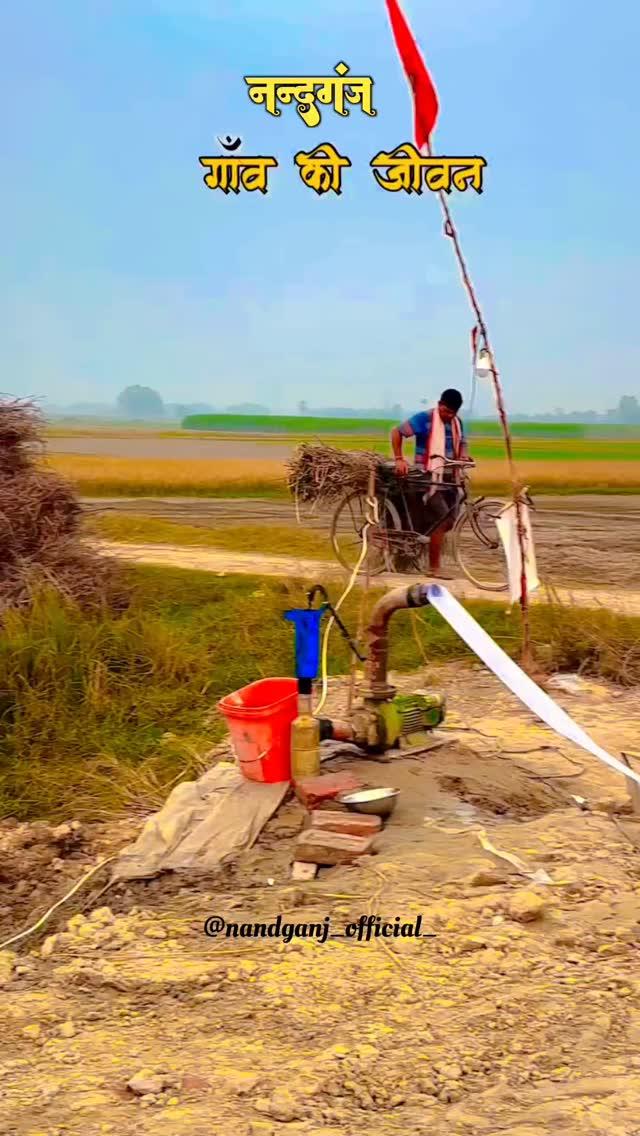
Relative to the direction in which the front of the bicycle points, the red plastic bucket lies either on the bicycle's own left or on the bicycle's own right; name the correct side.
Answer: on the bicycle's own right

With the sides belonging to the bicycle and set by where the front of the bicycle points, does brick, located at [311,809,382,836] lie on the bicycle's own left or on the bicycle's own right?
on the bicycle's own right

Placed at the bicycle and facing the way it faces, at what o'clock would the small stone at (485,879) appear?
The small stone is roughly at 3 o'clock from the bicycle.

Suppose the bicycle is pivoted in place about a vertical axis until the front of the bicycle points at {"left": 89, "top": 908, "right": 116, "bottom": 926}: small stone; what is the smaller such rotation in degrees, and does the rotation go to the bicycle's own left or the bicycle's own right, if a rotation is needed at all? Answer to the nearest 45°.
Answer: approximately 90° to the bicycle's own right

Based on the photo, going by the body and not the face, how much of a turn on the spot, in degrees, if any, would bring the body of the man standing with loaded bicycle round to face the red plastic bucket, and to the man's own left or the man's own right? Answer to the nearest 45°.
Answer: approximately 45° to the man's own right

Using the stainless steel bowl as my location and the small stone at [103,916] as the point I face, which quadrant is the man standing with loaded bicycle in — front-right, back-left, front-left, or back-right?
back-right

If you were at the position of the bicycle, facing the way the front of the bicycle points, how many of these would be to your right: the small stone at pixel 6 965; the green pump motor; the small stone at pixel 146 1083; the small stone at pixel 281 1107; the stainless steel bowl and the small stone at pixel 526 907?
6

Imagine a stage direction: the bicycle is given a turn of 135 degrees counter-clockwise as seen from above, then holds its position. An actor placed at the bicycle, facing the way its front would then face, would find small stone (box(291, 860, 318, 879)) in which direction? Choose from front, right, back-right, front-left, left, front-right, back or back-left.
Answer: back-left

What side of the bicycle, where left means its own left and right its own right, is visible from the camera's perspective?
right

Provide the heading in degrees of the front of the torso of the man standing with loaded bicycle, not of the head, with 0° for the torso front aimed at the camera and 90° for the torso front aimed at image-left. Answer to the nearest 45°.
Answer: approximately 315°

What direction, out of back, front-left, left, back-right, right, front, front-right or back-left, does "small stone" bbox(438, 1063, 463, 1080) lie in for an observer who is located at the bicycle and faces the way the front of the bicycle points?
right
